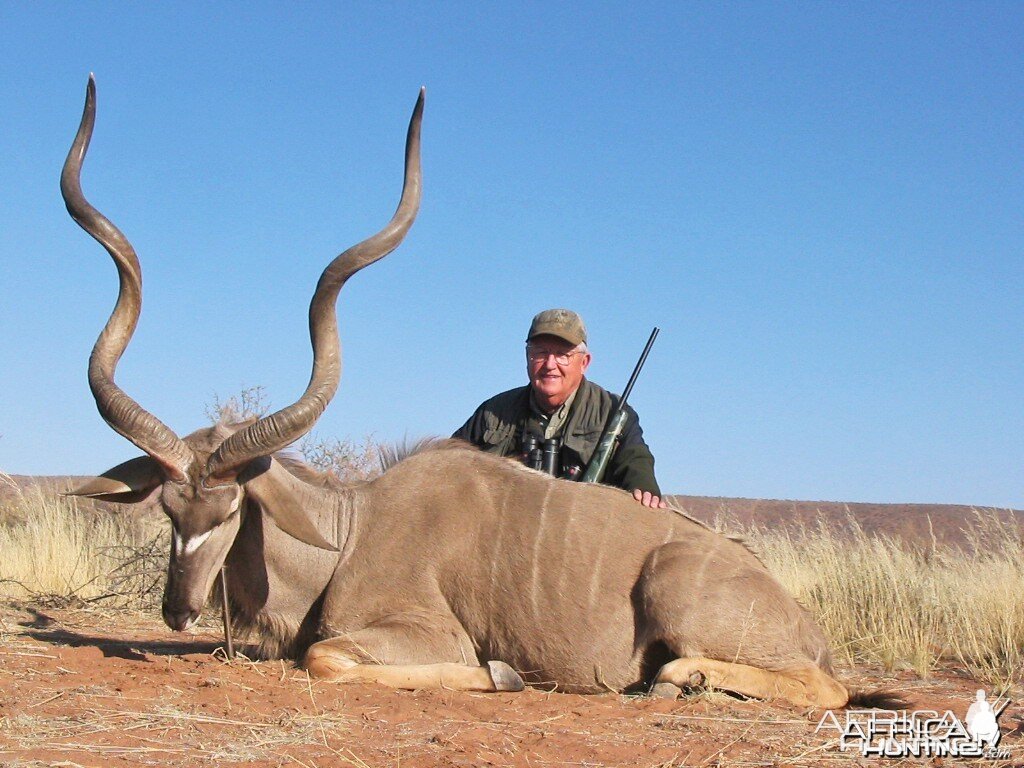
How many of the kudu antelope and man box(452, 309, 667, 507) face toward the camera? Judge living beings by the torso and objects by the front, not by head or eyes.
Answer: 1

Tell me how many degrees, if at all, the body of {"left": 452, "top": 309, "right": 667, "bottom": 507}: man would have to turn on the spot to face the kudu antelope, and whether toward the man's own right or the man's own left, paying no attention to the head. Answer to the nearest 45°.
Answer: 0° — they already face it

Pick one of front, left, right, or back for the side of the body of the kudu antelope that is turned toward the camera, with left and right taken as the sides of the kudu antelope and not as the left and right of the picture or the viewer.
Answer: left

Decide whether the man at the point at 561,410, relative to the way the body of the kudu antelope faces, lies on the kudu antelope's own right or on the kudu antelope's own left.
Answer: on the kudu antelope's own right

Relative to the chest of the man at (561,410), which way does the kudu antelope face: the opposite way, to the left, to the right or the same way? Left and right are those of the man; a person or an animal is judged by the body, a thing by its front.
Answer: to the right

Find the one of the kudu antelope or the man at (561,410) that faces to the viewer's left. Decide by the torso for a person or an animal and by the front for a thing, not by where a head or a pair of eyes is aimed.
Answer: the kudu antelope

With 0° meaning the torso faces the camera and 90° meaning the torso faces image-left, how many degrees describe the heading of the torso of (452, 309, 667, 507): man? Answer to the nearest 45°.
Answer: approximately 0°
